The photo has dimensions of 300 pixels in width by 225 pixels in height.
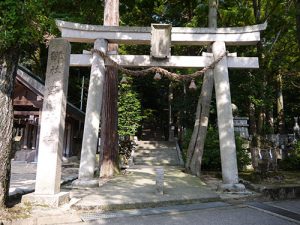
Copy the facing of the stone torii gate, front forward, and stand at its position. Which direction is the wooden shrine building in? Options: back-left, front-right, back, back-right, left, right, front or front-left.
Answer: back-right

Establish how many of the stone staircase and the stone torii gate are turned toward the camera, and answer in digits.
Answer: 2

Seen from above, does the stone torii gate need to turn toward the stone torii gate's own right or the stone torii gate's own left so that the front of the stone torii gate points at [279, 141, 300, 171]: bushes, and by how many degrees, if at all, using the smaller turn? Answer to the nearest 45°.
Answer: approximately 135° to the stone torii gate's own left

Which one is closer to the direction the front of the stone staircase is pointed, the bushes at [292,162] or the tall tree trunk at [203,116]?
the tall tree trunk

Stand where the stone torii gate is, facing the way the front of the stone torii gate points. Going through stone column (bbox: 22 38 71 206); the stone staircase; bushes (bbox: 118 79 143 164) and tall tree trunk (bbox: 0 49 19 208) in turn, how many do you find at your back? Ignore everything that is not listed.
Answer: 2

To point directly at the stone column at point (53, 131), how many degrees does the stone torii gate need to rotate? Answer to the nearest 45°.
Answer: approximately 45° to its right

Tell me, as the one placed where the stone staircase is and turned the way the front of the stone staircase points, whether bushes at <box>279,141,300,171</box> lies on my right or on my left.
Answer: on my left

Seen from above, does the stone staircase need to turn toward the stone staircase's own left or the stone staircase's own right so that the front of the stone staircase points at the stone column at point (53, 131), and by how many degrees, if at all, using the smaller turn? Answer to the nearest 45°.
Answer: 0° — it already faces it

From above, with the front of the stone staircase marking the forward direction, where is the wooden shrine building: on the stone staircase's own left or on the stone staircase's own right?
on the stone staircase's own right

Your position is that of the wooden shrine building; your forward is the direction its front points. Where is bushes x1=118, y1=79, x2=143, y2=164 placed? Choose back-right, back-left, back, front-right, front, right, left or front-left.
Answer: left

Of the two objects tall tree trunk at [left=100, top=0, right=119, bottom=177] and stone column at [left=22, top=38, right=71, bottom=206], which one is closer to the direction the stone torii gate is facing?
the stone column
